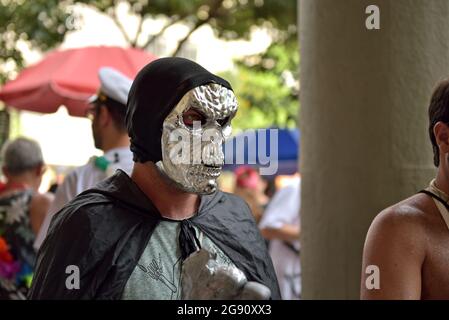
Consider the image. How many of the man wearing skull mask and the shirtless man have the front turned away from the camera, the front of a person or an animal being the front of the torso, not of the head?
0

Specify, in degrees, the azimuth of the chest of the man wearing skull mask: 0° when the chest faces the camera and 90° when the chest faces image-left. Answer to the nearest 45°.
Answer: approximately 315°

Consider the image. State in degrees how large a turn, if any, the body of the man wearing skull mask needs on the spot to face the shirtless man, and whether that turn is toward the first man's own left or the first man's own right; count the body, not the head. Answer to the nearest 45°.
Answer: approximately 45° to the first man's own left

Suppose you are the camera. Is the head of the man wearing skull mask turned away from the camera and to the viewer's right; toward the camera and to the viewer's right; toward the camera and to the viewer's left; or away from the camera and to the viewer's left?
toward the camera and to the viewer's right

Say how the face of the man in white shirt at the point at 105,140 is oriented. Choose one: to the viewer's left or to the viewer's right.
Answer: to the viewer's left

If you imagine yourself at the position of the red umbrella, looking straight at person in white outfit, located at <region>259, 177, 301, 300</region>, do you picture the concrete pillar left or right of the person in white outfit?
right
